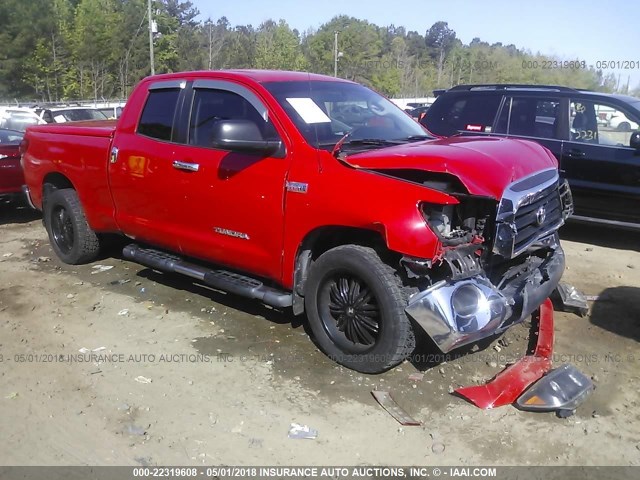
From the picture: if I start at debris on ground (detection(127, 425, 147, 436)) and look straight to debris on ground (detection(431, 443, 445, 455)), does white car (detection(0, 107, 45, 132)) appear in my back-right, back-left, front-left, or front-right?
back-left

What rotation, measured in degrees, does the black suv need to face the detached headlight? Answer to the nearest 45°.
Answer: approximately 90° to its right

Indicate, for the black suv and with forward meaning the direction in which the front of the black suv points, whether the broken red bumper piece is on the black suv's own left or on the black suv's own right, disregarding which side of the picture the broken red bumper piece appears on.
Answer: on the black suv's own right

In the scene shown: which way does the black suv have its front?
to the viewer's right

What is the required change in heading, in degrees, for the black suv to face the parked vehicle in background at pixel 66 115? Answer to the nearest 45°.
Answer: approximately 135° to its left

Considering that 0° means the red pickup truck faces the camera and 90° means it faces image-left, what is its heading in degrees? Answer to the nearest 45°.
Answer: approximately 315°

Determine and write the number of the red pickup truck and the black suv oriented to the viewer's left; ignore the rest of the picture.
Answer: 0

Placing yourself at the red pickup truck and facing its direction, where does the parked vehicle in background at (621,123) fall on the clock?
The parked vehicle in background is roughly at 9 o'clock from the red pickup truck.

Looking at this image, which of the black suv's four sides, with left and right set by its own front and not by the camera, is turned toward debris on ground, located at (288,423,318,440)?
right

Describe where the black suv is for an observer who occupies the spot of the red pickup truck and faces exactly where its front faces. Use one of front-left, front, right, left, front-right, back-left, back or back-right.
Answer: left

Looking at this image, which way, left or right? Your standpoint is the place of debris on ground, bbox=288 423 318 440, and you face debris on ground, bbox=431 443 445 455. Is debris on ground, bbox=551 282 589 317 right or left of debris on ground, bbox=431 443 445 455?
left

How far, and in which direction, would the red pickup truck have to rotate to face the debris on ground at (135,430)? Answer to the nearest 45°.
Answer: approximately 90° to its right
